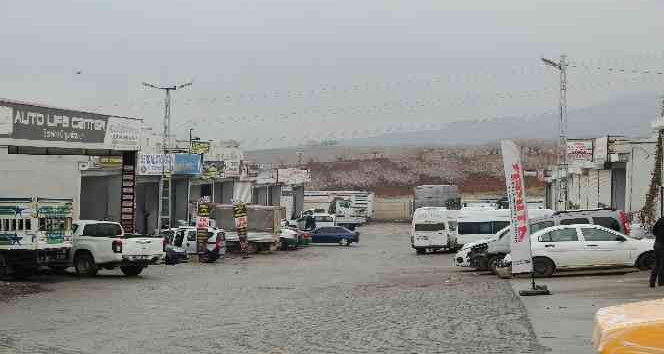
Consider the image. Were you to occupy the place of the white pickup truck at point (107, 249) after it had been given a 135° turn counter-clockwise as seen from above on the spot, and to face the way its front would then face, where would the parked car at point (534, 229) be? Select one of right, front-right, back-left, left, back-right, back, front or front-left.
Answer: left

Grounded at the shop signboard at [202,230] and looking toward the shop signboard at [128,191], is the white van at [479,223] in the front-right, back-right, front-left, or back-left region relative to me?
back-left

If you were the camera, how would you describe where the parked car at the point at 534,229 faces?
facing to the left of the viewer
